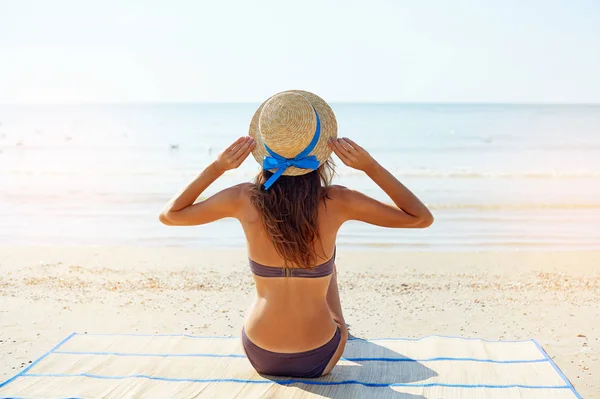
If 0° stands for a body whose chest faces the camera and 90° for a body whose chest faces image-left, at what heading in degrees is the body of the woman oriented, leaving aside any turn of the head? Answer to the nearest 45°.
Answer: approximately 180°

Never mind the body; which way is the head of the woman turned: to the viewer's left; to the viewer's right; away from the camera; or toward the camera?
away from the camera
